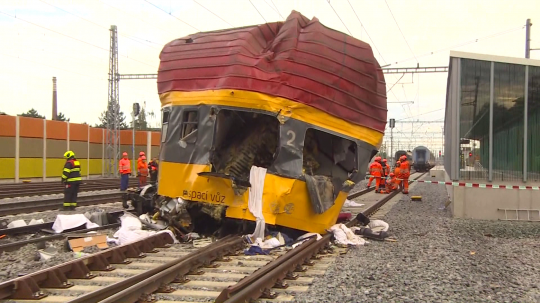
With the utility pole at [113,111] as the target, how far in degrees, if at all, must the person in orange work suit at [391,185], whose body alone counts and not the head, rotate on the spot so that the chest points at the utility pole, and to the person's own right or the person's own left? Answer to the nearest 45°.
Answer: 0° — they already face it

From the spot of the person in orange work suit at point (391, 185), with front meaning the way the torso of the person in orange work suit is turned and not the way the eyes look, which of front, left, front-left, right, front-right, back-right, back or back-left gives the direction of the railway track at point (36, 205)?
front-left

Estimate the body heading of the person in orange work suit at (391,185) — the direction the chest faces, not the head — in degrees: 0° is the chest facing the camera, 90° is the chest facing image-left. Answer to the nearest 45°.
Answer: approximately 90°

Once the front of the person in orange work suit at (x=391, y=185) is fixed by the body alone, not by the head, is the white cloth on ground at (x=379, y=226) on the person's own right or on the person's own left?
on the person's own left

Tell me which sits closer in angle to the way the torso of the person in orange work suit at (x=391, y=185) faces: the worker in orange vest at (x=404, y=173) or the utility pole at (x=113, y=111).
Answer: the utility pole

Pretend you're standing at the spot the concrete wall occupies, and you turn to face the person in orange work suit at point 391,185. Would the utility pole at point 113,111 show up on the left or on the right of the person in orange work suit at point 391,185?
left
